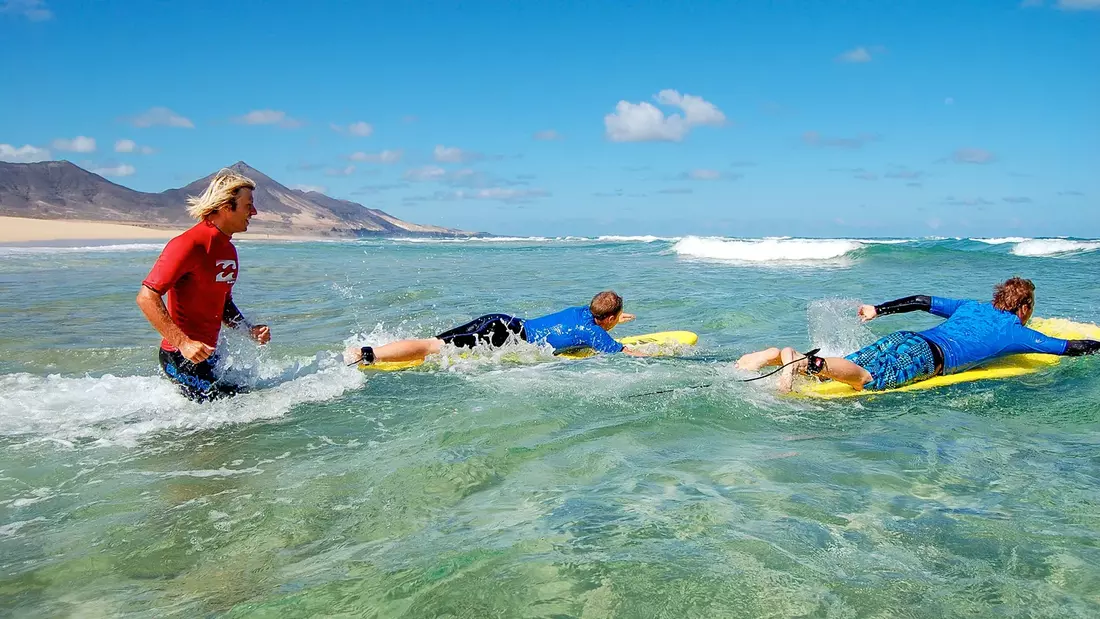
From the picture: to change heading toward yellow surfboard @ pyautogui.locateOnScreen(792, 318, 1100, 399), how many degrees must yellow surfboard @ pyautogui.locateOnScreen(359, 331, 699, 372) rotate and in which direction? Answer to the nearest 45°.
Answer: approximately 45° to its right

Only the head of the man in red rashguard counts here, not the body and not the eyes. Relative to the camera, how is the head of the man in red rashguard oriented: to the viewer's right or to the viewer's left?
to the viewer's right

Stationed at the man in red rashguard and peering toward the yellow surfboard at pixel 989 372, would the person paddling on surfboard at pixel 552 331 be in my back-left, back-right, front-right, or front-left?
front-left

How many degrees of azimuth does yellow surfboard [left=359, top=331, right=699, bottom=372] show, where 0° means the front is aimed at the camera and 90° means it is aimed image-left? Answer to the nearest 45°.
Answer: approximately 270°

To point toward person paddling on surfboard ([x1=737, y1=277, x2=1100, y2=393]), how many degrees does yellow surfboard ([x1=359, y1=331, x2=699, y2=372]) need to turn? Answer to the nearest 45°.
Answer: approximately 45° to its right

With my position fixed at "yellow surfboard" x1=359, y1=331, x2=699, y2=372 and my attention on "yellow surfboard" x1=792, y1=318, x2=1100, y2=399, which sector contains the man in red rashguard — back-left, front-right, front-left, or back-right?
back-right

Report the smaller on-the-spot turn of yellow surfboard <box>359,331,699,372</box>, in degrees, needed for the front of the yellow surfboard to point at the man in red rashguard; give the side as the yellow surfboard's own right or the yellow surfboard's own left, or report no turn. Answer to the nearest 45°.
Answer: approximately 135° to the yellow surfboard's own right
